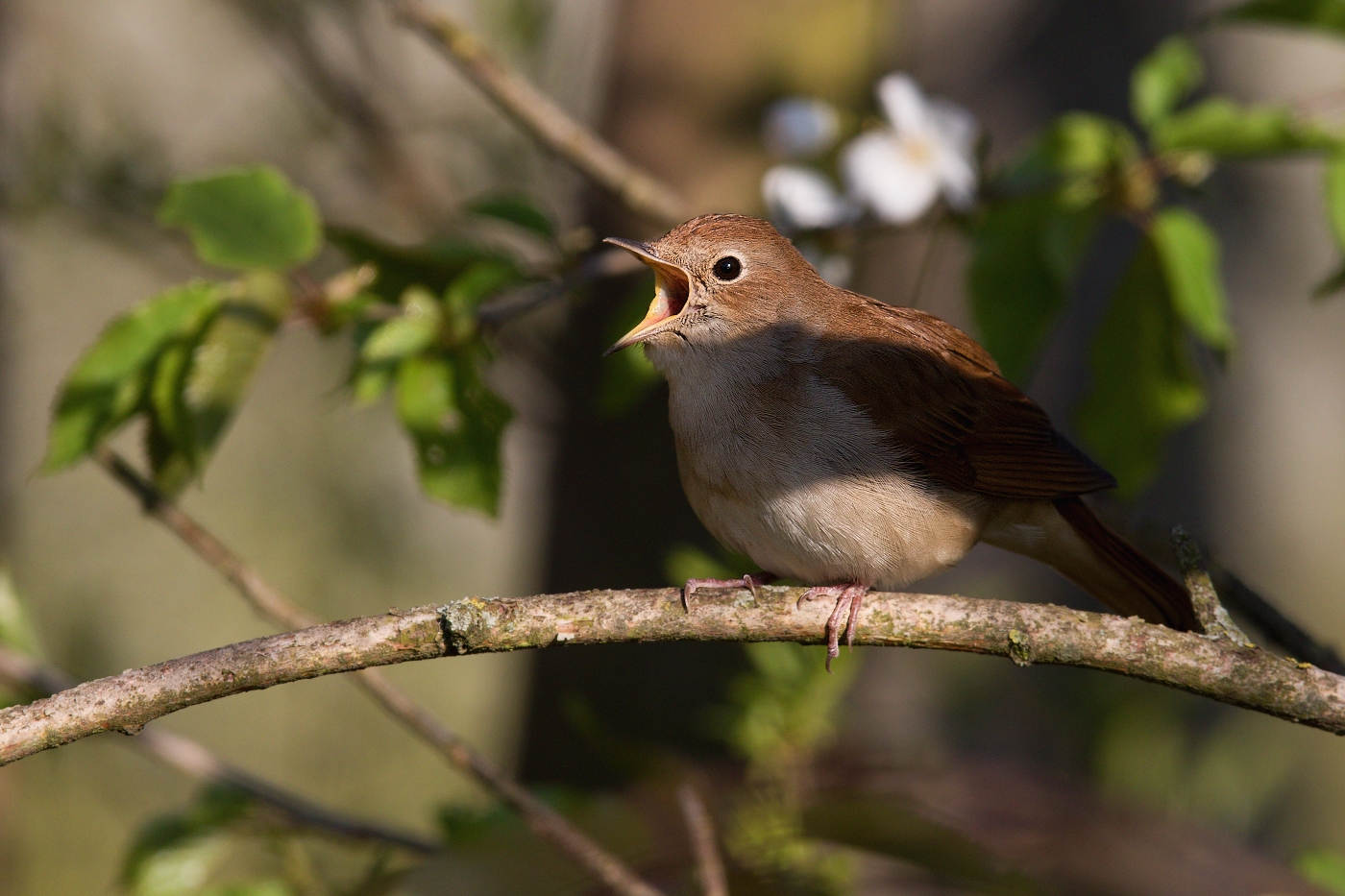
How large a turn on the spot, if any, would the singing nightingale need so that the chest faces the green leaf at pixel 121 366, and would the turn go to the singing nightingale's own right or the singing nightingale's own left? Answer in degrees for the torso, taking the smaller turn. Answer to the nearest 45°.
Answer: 0° — it already faces it

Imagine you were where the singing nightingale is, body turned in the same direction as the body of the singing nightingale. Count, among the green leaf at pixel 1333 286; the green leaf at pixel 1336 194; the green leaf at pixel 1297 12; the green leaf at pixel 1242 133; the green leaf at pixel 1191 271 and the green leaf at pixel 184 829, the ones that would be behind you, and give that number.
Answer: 5

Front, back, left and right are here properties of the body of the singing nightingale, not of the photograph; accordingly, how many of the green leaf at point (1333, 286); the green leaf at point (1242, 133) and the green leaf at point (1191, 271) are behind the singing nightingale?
3

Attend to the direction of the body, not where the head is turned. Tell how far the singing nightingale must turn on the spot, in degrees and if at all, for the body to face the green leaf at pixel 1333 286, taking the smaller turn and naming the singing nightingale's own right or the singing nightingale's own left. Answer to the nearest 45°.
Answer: approximately 180°

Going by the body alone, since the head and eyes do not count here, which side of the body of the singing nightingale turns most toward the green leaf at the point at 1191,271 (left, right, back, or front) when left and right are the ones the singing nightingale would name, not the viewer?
back

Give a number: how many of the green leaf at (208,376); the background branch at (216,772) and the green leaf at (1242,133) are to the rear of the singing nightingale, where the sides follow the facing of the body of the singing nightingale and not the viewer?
1

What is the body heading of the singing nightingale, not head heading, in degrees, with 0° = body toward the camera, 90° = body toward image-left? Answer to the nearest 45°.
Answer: approximately 90°

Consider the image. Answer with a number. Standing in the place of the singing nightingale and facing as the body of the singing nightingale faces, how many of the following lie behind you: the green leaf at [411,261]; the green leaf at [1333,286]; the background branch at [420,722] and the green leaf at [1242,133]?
2

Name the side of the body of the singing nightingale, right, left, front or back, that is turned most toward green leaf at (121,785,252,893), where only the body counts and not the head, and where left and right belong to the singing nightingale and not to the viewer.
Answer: front

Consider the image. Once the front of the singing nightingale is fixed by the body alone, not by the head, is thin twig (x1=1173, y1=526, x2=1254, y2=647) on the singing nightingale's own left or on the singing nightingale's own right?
on the singing nightingale's own left

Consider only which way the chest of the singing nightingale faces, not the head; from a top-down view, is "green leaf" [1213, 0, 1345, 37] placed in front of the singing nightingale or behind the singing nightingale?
behind

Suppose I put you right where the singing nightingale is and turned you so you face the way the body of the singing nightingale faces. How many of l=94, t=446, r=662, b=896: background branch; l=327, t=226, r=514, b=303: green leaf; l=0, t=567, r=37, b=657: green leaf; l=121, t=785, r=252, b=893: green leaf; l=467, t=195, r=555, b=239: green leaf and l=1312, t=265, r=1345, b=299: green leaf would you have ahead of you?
5

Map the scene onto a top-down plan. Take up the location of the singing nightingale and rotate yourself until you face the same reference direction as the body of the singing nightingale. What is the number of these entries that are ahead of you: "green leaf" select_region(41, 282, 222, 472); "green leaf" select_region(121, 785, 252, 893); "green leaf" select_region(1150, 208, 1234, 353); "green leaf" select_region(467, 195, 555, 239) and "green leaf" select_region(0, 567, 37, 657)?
4
